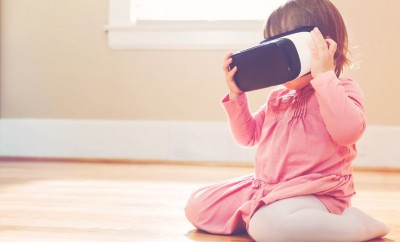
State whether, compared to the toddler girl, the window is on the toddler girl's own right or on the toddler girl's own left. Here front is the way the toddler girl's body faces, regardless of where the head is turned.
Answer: on the toddler girl's own right

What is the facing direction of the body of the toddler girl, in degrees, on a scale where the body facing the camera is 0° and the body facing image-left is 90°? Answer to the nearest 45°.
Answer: approximately 45°
